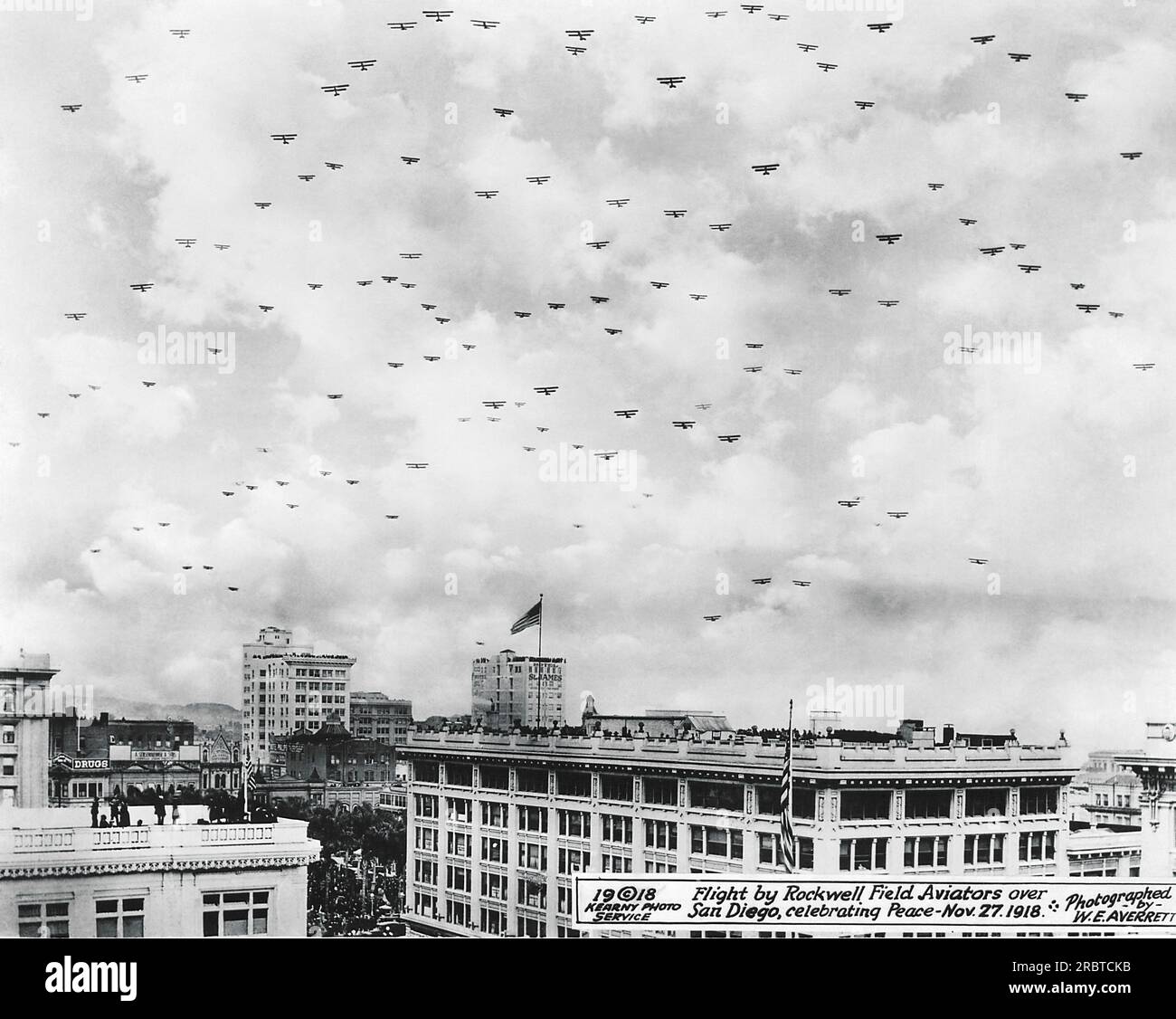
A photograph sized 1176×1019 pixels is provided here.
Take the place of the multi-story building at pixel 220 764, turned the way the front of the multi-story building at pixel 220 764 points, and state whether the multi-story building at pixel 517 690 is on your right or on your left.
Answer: on your left

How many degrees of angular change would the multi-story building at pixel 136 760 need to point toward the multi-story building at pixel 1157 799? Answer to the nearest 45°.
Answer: approximately 90° to its left

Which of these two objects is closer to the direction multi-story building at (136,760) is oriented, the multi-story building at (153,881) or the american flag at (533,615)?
the multi-story building

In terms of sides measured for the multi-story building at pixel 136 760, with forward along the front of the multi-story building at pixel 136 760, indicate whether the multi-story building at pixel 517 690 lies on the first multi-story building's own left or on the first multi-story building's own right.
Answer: on the first multi-story building's own left

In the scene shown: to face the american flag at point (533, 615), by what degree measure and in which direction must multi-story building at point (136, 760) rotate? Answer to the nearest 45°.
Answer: approximately 45° to its left

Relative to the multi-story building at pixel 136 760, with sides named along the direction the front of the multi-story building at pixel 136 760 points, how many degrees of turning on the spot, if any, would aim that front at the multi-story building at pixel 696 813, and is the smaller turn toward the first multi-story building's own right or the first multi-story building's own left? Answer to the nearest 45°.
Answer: approximately 45° to the first multi-story building's own left

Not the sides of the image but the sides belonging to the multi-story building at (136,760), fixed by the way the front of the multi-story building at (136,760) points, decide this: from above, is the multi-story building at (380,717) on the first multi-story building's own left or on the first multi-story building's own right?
on the first multi-story building's own left

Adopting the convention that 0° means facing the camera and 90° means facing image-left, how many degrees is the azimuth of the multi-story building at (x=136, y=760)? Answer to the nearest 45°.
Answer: approximately 0°

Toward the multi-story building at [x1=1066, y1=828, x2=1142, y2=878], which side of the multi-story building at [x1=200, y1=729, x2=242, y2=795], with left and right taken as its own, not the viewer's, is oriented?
left

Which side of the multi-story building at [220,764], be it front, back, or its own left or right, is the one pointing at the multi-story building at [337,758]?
left
